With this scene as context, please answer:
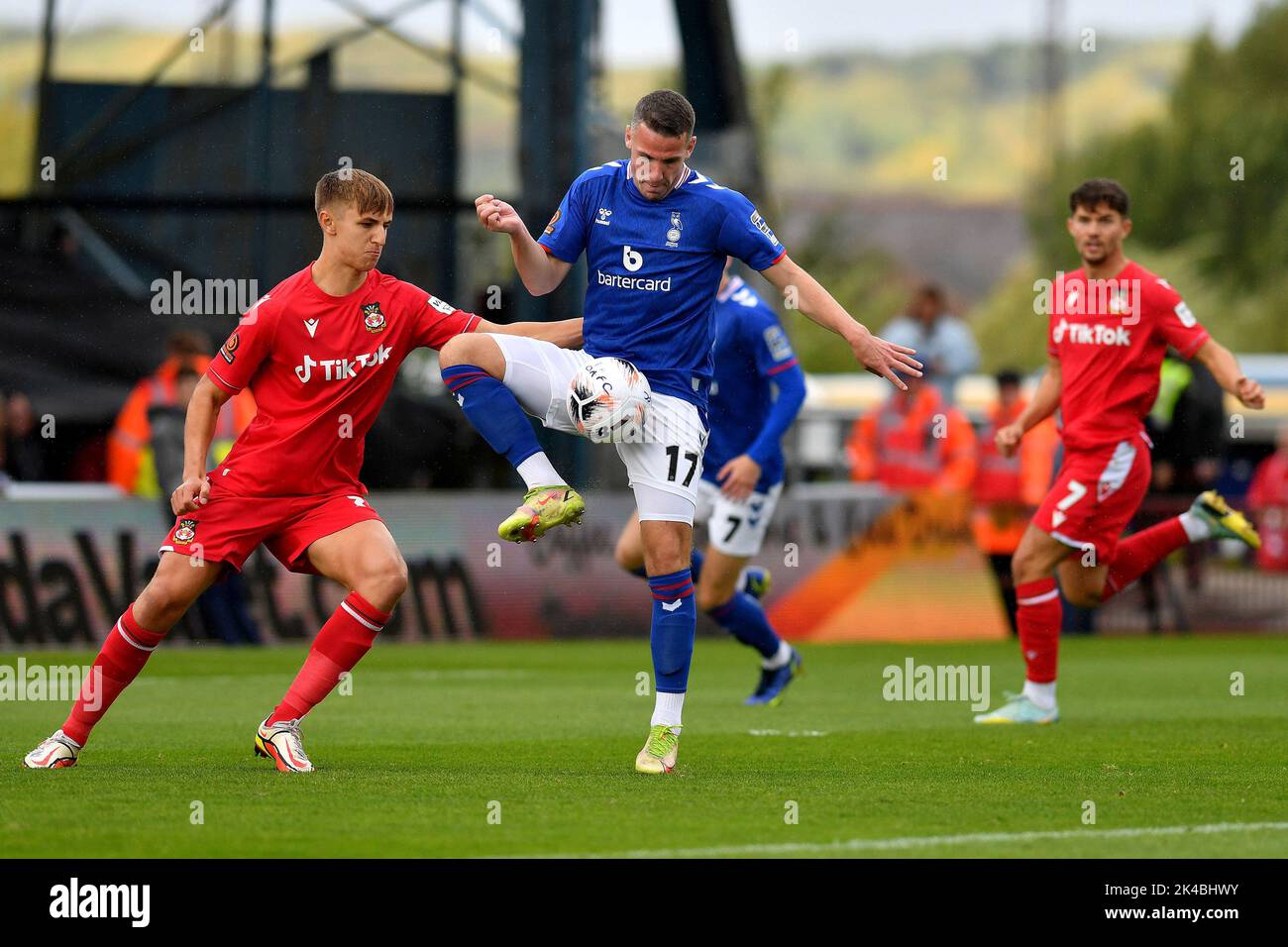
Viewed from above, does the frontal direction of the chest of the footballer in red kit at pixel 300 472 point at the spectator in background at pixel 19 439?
no

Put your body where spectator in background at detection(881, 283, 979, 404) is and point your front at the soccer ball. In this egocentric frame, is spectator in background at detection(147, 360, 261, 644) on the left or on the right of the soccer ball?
right

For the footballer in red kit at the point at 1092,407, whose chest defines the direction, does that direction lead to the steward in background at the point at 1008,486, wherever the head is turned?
no

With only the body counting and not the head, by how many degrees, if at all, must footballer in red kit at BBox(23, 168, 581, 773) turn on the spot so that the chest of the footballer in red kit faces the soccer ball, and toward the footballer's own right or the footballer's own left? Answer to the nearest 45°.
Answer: approximately 45° to the footballer's own left

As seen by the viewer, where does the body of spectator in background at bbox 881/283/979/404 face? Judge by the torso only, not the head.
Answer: toward the camera

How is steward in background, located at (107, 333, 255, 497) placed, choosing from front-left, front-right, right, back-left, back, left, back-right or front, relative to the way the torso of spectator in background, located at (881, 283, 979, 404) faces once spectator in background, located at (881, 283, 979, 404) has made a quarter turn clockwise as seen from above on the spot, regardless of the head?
front-left

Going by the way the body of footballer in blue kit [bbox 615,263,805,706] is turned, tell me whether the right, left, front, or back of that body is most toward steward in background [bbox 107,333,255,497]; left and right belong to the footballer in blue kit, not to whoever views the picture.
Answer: right

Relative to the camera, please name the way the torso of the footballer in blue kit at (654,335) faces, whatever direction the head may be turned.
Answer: toward the camera

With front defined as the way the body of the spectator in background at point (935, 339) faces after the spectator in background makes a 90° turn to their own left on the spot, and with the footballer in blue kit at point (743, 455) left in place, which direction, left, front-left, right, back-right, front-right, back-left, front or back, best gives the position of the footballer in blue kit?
right

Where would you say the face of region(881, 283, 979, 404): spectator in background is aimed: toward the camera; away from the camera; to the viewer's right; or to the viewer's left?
toward the camera
